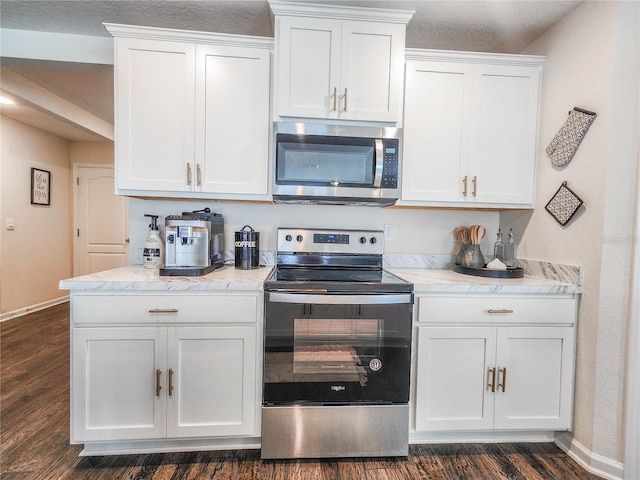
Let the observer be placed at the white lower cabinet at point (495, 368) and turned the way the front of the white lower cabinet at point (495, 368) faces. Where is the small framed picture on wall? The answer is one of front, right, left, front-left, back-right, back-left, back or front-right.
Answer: right

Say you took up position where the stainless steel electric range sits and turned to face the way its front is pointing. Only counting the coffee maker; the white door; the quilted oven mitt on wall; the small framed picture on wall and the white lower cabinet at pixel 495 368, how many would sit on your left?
2

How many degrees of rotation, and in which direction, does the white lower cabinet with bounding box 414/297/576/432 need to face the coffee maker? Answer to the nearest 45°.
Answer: approximately 45° to its right

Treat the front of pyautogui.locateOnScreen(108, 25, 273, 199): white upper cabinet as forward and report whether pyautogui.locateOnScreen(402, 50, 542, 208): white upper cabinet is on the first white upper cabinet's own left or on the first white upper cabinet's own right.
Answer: on the first white upper cabinet's own left

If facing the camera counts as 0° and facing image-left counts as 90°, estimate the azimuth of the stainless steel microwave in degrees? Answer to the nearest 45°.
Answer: approximately 0°

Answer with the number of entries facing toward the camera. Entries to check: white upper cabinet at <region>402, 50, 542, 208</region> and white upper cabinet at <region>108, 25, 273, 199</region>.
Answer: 2

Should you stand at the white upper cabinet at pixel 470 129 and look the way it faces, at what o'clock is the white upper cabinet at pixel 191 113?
the white upper cabinet at pixel 191 113 is roughly at 2 o'clock from the white upper cabinet at pixel 470 129.

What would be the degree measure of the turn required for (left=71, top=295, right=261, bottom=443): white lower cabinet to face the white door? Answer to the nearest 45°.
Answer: approximately 180°

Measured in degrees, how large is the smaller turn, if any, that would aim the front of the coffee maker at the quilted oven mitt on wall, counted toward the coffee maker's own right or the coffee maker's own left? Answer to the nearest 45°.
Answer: approximately 90° to the coffee maker's own left

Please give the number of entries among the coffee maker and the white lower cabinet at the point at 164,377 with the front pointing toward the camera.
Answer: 2

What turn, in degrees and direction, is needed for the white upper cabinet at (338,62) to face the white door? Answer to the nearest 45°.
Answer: approximately 135° to its right
